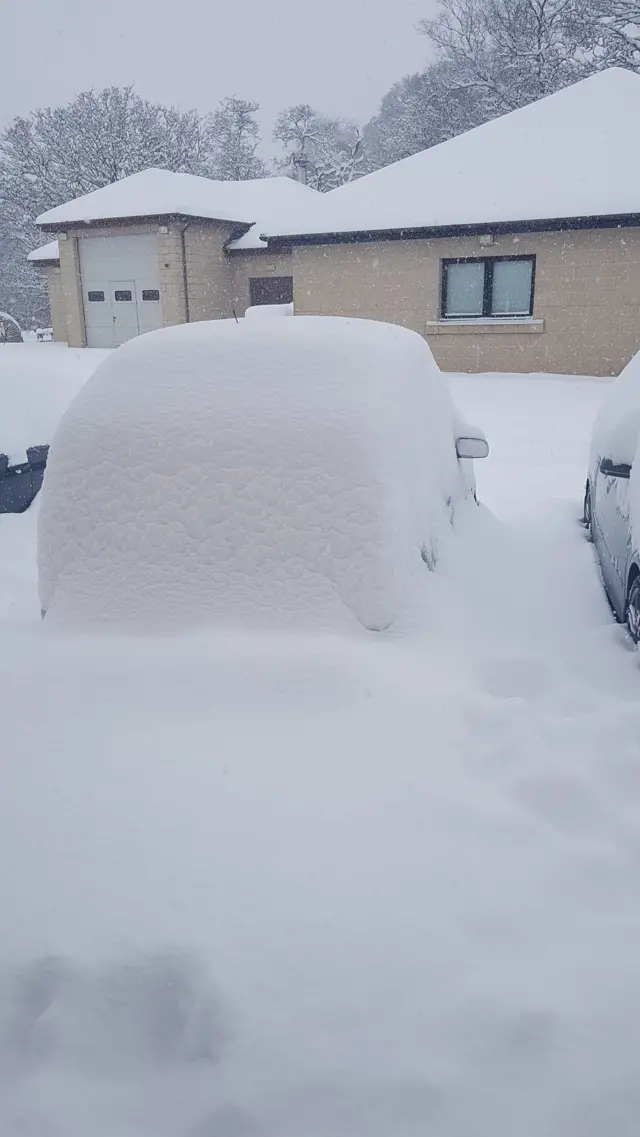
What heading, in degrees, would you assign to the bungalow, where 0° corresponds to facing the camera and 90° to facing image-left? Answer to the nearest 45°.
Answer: approximately 0°

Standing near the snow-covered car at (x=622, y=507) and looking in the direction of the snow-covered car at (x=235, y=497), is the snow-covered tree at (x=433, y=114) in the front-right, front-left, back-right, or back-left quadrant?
back-right

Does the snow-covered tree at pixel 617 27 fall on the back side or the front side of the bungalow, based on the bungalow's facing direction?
on the back side

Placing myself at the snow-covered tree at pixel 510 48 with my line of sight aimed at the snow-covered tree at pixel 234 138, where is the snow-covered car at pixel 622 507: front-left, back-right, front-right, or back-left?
back-left

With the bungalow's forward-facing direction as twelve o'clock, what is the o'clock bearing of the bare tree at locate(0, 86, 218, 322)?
The bare tree is roughly at 5 o'clock from the bungalow.

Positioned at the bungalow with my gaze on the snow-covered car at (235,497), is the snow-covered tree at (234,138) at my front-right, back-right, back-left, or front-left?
back-right

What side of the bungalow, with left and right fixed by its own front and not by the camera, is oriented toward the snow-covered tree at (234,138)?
back

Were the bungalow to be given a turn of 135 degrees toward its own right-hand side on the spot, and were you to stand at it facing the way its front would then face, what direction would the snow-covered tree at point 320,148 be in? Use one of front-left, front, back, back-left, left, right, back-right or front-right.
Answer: front-right

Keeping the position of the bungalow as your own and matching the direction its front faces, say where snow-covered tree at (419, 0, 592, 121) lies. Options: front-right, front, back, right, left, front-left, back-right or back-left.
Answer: back

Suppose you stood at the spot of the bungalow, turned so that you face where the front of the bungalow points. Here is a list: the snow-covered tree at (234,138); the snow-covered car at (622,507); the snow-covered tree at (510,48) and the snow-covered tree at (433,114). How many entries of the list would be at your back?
3

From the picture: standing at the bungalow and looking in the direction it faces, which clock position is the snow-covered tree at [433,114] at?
The snow-covered tree is roughly at 6 o'clock from the bungalow.

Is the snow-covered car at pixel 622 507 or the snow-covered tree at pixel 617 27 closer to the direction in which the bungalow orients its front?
the snow-covered car
